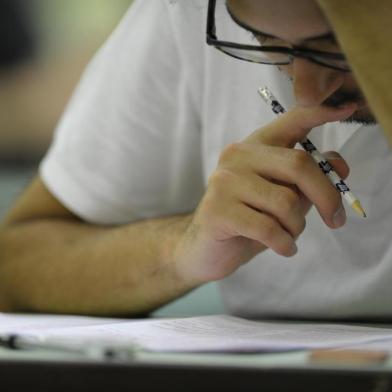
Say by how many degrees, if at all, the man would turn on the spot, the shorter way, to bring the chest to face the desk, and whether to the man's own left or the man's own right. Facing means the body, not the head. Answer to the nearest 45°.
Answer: approximately 45° to the man's own right

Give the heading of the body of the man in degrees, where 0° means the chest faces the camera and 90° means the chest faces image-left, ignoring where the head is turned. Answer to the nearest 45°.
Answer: approximately 315°
